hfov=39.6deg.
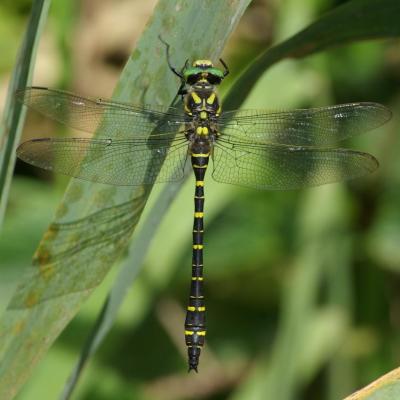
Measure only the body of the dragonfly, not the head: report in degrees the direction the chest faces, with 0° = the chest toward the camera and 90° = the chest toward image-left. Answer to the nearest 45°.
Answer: approximately 180°
